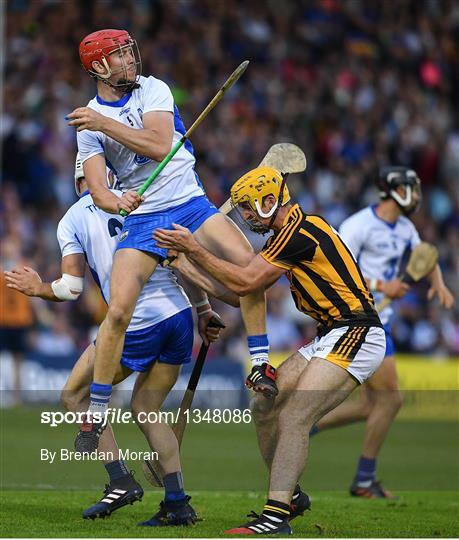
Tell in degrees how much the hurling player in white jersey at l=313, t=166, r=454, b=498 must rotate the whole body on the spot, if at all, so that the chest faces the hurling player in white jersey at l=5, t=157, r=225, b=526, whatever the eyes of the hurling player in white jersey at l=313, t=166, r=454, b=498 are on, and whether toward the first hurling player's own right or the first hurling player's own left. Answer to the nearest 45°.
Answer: approximately 90° to the first hurling player's own right

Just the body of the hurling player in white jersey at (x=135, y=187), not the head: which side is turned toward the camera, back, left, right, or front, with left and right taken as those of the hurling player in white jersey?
front

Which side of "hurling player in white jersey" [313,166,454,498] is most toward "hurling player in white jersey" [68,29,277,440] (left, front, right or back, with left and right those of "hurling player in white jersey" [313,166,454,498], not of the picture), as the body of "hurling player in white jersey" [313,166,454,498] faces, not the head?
right

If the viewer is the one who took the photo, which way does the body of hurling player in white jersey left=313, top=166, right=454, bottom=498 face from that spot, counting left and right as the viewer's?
facing the viewer and to the right of the viewer

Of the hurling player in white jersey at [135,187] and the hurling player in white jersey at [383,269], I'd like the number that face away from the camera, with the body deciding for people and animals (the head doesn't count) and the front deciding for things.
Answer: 0

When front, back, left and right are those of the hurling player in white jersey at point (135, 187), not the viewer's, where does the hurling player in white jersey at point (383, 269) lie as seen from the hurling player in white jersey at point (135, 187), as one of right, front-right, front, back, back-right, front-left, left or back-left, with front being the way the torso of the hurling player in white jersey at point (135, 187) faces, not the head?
back-left
